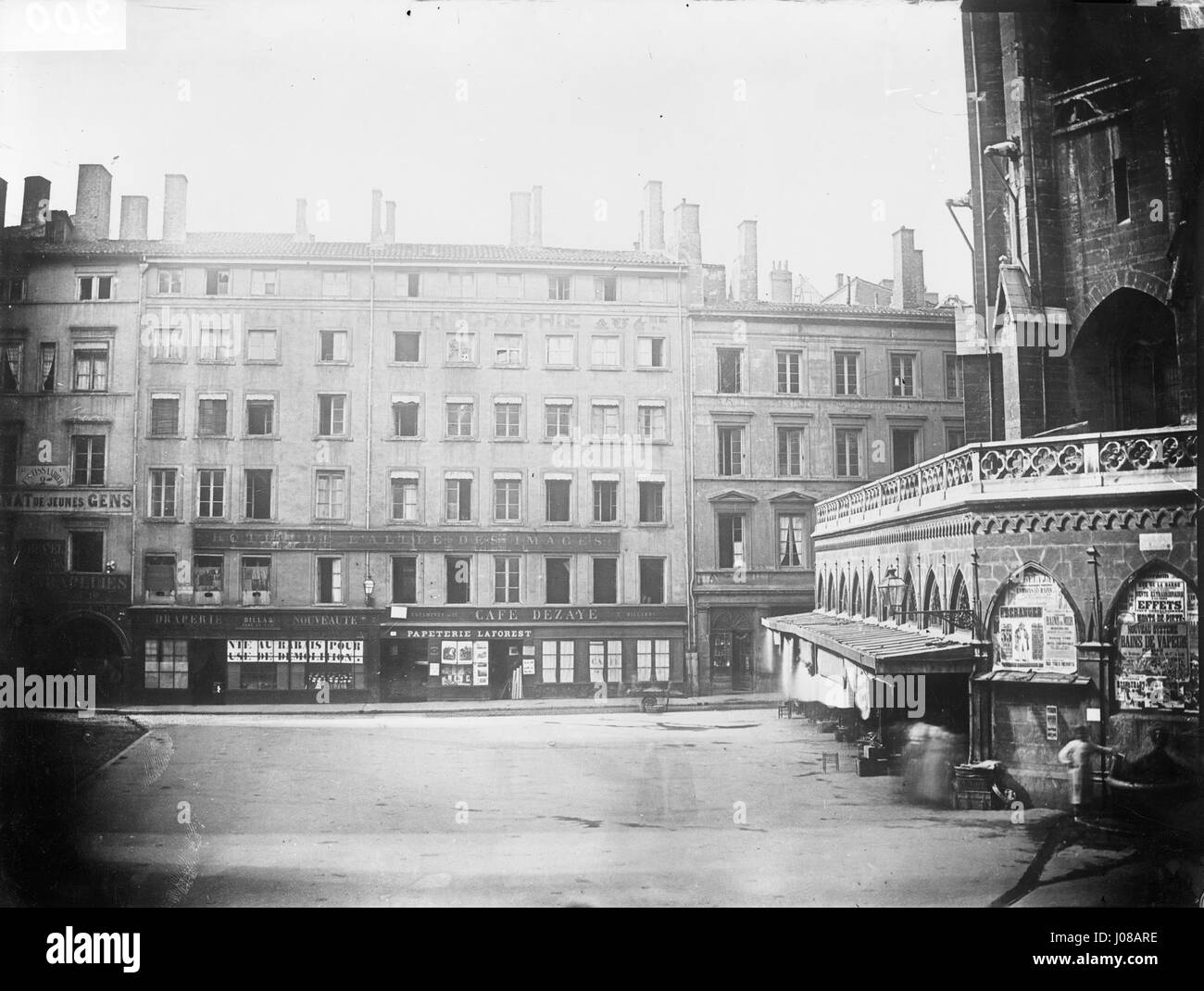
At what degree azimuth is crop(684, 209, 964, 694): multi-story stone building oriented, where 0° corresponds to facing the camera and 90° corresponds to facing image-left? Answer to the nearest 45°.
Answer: approximately 0°

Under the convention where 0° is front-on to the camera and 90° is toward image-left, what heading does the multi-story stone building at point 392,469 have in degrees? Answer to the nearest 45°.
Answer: approximately 0°

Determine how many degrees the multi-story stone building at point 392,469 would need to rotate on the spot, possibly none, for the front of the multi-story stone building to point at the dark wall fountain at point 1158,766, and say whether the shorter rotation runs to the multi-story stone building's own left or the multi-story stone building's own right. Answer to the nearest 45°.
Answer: approximately 90° to the multi-story stone building's own left

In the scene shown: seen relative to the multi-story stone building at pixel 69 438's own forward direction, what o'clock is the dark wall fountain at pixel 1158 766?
The dark wall fountain is roughly at 10 o'clock from the multi-story stone building.

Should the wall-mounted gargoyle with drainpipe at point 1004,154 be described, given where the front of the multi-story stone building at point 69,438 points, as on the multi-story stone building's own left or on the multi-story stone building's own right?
on the multi-story stone building's own left

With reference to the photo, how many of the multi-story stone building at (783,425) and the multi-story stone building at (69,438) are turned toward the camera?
2
